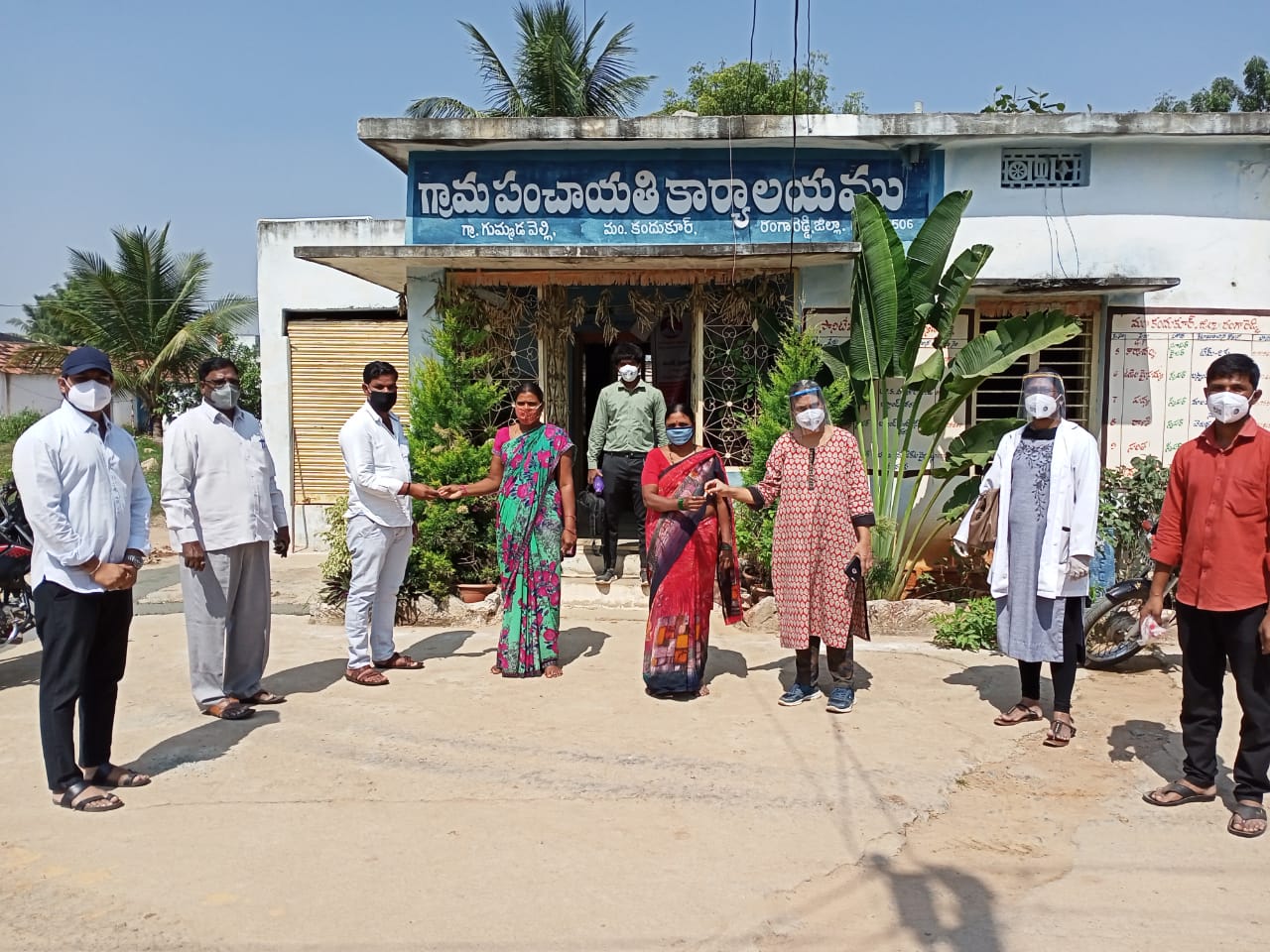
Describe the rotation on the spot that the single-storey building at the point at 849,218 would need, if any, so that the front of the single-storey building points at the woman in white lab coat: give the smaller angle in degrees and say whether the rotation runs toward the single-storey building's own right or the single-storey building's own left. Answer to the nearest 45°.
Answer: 0° — it already faces them

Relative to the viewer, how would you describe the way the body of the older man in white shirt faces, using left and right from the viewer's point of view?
facing the viewer and to the right of the viewer

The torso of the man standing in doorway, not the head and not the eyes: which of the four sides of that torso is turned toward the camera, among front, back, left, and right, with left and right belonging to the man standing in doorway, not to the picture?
front

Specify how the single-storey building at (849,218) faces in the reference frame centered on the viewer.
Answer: facing the viewer

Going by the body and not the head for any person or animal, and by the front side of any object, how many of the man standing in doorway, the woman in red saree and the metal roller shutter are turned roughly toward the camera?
3

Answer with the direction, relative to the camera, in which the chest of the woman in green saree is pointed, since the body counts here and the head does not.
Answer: toward the camera

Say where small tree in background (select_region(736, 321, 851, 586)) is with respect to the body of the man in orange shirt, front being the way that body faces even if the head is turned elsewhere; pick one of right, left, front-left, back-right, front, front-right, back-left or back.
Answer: right

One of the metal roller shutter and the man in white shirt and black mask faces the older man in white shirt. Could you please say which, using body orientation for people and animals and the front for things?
the metal roller shutter

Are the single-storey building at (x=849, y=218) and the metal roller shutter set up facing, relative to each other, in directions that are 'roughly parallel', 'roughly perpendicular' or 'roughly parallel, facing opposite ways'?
roughly parallel

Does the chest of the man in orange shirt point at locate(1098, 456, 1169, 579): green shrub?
no

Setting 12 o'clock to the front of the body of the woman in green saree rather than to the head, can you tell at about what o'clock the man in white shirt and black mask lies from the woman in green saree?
The man in white shirt and black mask is roughly at 3 o'clock from the woman in green saree.

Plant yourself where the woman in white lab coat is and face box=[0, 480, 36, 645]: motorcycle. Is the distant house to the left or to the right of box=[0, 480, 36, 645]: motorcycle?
right

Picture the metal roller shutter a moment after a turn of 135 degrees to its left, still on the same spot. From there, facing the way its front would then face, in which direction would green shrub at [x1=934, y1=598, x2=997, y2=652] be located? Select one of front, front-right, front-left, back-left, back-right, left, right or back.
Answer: right

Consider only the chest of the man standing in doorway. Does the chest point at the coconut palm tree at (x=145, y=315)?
no

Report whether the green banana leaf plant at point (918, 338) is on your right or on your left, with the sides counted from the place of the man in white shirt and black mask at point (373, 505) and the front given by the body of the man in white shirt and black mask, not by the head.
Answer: on your left

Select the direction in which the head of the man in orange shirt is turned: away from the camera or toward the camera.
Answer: toward the camera
